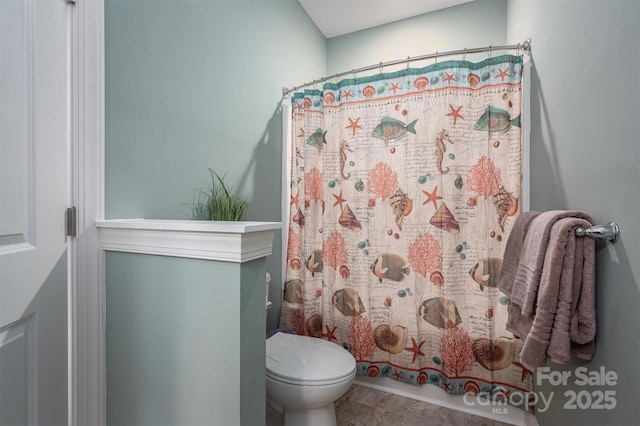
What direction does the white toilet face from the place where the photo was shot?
facing the viewer and to the right of the viewer

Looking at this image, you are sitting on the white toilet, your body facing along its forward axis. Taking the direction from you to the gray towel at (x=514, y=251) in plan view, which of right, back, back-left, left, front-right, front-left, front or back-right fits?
front-left

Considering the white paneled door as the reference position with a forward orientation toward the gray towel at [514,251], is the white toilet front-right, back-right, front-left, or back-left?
front-left

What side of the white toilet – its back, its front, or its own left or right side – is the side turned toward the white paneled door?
right

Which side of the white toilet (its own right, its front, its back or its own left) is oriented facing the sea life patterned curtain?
left

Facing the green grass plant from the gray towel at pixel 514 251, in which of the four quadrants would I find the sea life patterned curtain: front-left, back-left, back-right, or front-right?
front-right

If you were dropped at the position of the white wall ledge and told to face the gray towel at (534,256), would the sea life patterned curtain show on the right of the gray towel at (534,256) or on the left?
left

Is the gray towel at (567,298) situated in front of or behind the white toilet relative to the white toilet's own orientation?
in front
